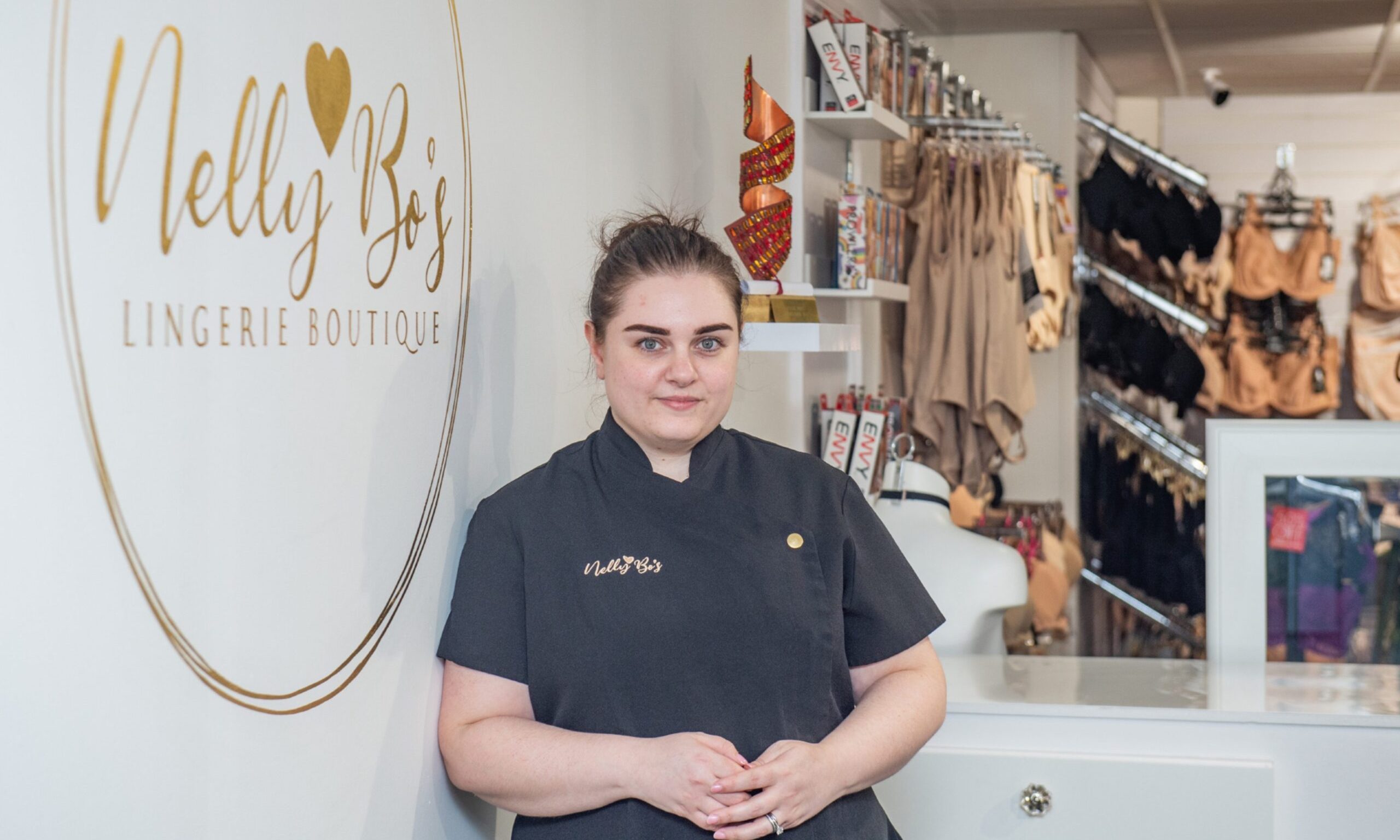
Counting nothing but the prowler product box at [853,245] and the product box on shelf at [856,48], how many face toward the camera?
2

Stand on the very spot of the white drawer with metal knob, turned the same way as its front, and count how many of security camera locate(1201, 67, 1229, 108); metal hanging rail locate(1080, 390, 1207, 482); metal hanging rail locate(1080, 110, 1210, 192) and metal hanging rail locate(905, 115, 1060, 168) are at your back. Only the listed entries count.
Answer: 4

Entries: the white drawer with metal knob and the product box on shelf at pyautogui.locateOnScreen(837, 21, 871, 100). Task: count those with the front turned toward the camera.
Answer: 2

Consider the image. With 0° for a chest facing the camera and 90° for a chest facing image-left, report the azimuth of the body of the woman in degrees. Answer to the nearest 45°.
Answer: approximately 0°

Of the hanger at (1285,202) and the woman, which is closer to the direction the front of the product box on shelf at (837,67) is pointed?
the woman

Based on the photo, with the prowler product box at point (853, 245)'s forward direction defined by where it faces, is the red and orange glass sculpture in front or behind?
in front

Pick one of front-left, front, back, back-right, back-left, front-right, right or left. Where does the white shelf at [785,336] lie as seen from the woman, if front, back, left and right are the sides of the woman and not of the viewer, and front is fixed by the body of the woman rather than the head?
back

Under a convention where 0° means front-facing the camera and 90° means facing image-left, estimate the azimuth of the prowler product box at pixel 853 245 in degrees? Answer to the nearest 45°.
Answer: approximately 0°
